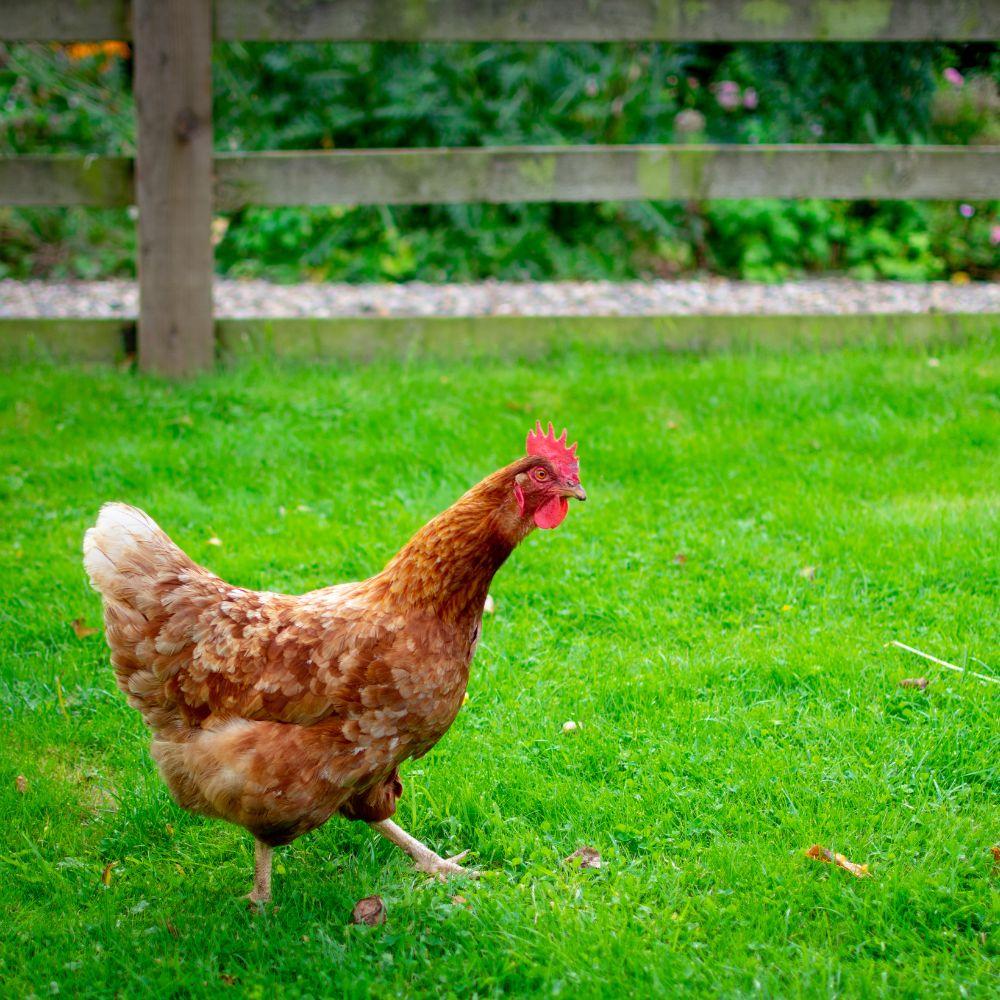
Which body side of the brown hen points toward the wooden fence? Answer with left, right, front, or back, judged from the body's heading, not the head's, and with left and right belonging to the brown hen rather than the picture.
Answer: left

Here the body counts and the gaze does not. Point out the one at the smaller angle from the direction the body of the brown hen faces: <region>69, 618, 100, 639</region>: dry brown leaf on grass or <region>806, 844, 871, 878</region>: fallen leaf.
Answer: the fallen leaf

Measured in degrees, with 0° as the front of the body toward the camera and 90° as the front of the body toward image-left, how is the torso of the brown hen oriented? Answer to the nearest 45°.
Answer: approximately 270°

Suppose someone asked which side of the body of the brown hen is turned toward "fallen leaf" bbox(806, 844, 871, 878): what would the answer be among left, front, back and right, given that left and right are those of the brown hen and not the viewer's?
front

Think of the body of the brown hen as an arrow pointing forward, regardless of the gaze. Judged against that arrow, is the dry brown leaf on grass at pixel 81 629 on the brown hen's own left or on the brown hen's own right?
on the brown hen's own left

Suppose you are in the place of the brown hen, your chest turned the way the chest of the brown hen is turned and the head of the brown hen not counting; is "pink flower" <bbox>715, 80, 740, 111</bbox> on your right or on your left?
on your left

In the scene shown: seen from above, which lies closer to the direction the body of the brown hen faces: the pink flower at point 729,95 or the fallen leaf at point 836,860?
the fallen leaf
